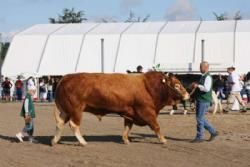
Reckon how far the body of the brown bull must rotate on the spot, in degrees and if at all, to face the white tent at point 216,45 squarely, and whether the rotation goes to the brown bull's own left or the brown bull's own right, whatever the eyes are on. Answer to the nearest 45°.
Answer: approximately 90° to the brown bull's own left

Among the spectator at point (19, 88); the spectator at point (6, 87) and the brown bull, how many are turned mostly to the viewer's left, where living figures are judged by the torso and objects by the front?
0

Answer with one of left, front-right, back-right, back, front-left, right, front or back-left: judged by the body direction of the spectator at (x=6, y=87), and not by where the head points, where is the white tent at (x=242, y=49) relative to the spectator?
left

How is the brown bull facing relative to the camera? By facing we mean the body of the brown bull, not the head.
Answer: to the viewer's right

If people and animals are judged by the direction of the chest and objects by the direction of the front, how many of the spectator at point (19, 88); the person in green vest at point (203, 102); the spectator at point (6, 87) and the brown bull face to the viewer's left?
1

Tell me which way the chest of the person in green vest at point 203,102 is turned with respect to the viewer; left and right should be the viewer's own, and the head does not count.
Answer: facing to the left of the viewer

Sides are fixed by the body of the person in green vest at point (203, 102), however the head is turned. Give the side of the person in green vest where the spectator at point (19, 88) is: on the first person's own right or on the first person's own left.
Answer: on the first person's own right

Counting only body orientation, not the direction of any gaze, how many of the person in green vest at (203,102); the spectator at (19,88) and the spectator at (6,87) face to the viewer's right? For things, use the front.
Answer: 0

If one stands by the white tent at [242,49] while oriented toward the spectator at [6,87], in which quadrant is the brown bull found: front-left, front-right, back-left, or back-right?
front-left

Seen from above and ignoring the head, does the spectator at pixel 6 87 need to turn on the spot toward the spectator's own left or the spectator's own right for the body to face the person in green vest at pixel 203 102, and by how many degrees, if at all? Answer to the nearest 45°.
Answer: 0° — they already face them

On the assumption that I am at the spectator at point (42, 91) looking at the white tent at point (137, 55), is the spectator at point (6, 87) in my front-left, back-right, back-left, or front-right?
back-left
